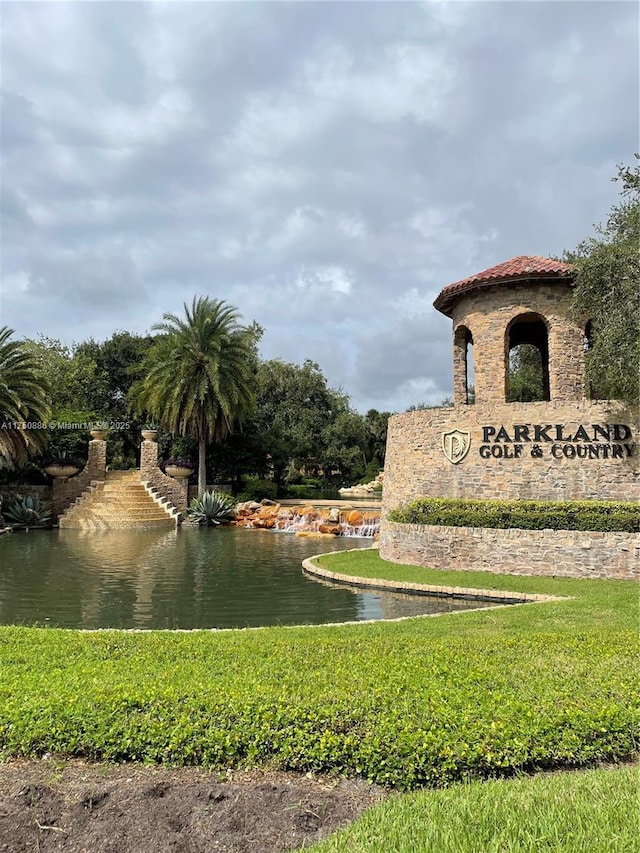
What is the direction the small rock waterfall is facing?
toward the camera

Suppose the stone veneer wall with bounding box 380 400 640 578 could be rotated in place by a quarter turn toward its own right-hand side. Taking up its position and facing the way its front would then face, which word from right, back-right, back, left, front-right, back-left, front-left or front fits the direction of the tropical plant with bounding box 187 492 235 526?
front-right

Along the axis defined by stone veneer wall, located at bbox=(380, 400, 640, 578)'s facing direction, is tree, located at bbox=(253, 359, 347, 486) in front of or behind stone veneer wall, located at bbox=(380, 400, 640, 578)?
behind

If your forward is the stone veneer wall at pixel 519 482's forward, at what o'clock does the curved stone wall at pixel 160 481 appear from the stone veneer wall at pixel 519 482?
The curved stone wall is roughly at 4 o'clock from the stone veneer wall.

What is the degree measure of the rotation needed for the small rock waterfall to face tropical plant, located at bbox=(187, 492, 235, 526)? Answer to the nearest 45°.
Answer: approximately 135° to its right

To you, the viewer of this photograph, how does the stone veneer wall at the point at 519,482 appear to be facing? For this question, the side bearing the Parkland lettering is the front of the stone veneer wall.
facing the viewer

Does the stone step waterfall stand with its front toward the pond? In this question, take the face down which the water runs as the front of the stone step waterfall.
yes

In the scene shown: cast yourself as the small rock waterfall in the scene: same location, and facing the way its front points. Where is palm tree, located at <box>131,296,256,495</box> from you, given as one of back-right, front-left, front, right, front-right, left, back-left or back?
back-right

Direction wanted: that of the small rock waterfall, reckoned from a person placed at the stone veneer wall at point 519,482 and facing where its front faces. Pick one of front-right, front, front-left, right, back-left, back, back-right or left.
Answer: back-right

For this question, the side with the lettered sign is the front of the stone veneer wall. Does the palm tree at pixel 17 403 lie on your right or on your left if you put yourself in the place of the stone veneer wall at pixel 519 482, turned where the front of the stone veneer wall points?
on your right

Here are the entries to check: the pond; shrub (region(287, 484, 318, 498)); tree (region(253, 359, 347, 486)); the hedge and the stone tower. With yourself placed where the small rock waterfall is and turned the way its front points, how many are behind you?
2

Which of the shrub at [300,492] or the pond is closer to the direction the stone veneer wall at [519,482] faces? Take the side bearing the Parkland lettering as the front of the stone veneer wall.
the pond
